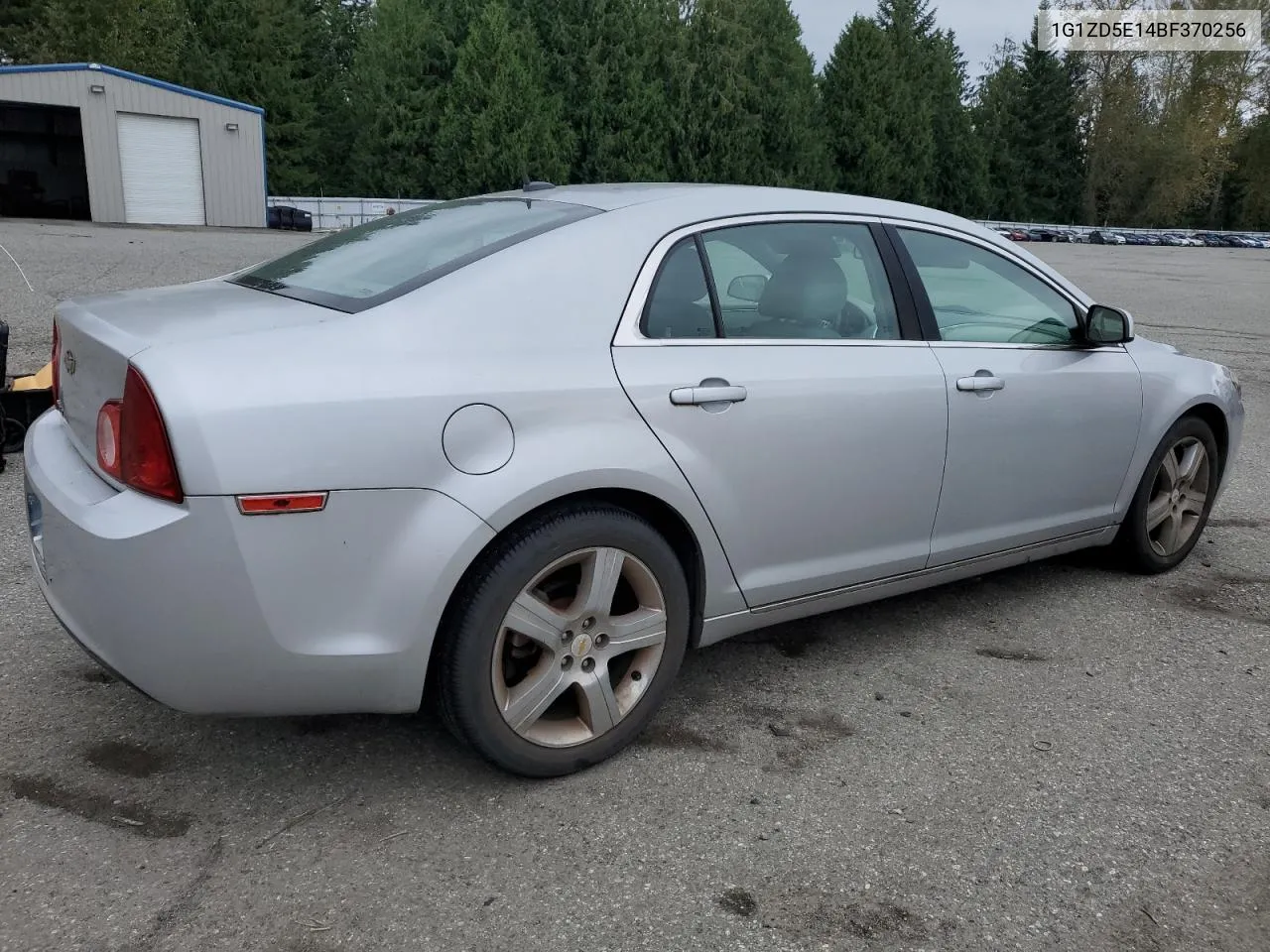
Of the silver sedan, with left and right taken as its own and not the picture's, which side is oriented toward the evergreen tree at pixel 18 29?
left

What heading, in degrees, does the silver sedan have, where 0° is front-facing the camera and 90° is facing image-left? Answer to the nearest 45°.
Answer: approximately 225°

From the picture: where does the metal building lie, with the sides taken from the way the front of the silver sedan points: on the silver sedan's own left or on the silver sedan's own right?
on the silver sedan's own left

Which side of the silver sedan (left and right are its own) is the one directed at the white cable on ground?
left

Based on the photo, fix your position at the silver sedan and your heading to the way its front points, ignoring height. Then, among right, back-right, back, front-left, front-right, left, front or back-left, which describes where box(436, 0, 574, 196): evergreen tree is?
front-left
